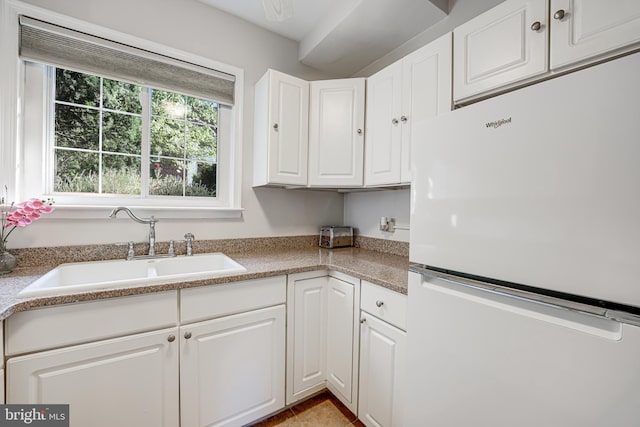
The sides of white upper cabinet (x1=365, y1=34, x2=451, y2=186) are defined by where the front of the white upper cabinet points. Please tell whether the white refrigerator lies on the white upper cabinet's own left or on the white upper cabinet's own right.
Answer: on the white upper cabinet's own left

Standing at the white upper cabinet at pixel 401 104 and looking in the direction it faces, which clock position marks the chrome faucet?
The chrome faucet is roughly at 1 o'clock from the white upper cabinet.

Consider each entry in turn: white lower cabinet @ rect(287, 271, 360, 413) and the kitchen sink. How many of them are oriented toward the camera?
2

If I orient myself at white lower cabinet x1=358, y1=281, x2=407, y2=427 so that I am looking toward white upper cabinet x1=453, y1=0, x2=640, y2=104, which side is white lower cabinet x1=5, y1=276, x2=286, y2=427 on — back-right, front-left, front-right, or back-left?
back-right

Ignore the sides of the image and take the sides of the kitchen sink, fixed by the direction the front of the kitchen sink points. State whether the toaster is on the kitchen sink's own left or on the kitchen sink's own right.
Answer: on the kitchen sink's own left

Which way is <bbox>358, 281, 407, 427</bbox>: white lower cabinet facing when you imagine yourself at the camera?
facing the viewer and to the left of the viewer

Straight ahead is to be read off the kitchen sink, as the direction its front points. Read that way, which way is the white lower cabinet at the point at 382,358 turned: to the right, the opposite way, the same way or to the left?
to the right

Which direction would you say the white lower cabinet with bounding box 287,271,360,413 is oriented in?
toward the camera

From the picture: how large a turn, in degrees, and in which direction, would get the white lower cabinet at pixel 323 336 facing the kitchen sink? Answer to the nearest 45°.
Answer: approximately 90° to its right

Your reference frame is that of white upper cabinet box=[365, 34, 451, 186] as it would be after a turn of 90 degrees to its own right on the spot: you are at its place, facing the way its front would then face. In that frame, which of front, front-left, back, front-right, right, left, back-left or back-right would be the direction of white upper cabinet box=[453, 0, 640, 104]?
back

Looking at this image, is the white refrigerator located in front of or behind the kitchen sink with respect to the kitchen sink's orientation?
in front

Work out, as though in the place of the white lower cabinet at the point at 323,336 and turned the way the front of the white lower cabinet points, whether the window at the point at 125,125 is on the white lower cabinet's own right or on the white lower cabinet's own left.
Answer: on the white lower cabinet's own right
